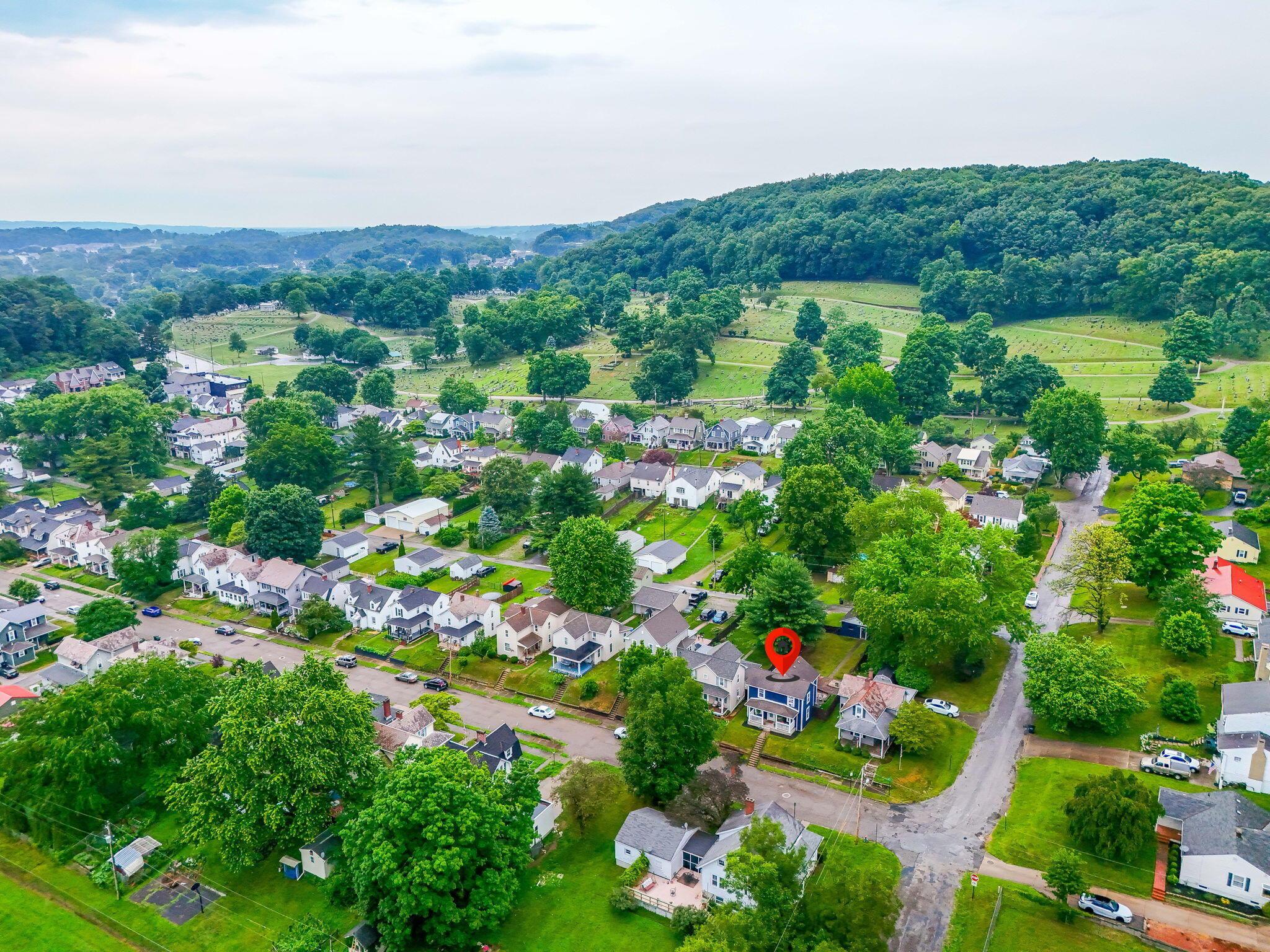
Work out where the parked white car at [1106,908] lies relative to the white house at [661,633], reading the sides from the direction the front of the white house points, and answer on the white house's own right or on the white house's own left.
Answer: on the white house's own left

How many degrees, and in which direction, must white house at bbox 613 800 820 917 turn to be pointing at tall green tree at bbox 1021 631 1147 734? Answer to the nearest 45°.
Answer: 0° — it already faces it

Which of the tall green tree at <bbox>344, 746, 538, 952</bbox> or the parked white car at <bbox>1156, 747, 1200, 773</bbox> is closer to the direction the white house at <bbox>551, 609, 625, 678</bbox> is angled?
the tall green tree

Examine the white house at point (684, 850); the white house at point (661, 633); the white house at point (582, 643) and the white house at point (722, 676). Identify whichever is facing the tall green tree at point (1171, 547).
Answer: the white house at point (684, 850)

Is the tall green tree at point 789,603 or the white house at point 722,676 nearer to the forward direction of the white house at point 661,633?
the white house

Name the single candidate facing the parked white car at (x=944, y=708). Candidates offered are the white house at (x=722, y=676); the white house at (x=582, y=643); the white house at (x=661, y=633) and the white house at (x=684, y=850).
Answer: the white house at (x=684, y=850)

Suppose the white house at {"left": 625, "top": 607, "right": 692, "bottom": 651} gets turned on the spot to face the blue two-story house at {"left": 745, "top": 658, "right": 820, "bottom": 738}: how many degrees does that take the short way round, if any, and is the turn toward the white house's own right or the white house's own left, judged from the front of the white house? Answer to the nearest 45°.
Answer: approximately 90° to the white house's own left

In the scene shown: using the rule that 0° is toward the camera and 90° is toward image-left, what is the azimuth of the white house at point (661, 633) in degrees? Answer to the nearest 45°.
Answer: approximately 45°

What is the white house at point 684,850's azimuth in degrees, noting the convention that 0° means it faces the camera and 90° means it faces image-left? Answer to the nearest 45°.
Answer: approximately 225°

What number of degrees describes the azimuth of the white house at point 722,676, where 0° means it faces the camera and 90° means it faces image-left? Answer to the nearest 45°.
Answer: approximately 45°

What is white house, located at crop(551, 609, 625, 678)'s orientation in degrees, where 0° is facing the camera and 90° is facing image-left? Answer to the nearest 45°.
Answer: approximately 45°
